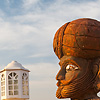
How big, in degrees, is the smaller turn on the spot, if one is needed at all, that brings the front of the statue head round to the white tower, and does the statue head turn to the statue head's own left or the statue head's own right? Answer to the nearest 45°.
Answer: approximately 90° to the statue head's own right

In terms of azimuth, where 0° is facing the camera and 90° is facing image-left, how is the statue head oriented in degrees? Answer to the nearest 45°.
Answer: approximately 90°
